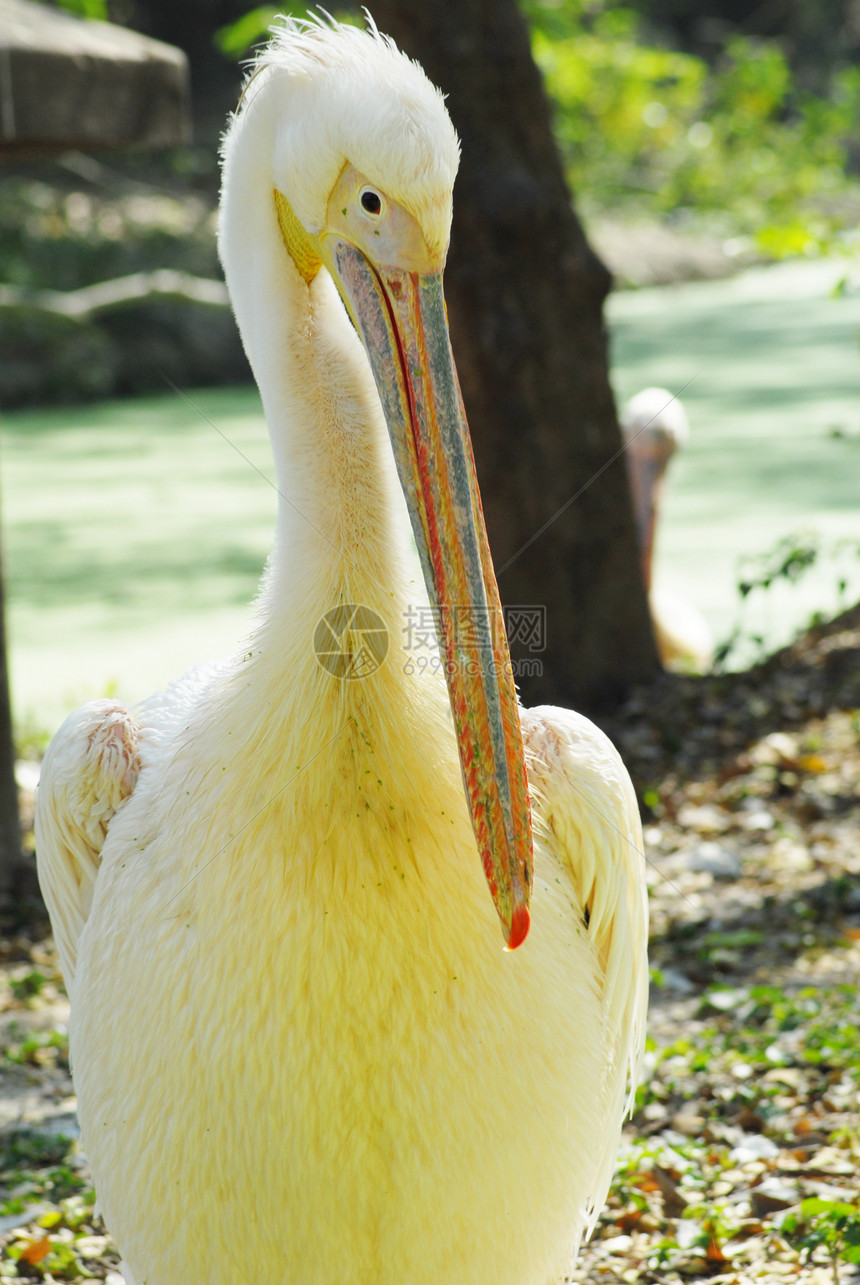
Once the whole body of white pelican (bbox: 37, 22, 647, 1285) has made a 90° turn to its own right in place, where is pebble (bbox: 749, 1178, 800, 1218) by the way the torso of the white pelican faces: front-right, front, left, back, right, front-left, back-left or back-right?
back-right

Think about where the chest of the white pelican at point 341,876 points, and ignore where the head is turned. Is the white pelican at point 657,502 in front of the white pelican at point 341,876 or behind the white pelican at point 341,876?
behind

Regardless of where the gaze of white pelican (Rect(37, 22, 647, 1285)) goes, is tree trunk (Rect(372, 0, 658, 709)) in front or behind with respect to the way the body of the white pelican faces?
behind

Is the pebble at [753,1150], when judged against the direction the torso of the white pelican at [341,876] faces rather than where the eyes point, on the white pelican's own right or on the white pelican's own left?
on the white pelican's own left

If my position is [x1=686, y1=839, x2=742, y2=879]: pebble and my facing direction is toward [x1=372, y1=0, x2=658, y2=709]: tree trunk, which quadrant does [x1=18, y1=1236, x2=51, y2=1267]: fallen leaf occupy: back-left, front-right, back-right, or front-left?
back-left

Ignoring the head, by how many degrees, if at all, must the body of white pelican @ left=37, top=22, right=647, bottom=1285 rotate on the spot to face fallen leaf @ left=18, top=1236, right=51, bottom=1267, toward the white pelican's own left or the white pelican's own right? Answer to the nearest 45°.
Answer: approximately 135° to the white pelican's own right
